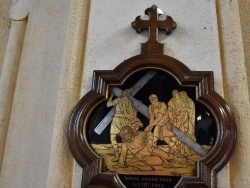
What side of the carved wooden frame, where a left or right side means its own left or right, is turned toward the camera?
front
